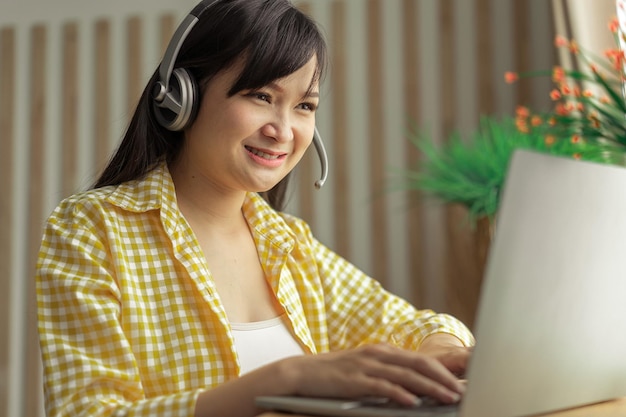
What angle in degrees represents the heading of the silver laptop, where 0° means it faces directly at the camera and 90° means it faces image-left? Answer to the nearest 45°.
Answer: approximately 135°

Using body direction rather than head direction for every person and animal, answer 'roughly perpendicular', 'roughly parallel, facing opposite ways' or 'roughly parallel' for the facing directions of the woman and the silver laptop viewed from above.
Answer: roughly parallel, facing opposite ways

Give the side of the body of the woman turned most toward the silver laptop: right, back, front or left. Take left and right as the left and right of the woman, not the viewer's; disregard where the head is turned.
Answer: front

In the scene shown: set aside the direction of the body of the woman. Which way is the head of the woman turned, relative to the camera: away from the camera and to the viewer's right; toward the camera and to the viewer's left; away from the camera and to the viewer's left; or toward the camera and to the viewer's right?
toward the camera and to the viewer's right

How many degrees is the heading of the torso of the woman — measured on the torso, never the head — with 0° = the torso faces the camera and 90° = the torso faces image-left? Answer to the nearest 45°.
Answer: approximately 315°

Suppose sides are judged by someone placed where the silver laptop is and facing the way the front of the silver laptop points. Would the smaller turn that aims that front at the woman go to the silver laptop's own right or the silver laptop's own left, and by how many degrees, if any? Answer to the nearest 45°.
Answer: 0° — it already faces them
